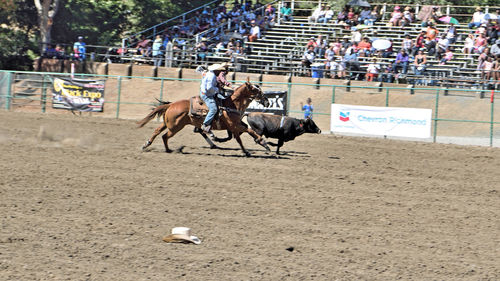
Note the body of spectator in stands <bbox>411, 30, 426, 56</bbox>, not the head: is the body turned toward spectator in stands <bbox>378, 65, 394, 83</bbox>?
yes

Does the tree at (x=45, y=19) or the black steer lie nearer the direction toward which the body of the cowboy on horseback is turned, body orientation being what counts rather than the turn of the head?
the black steer

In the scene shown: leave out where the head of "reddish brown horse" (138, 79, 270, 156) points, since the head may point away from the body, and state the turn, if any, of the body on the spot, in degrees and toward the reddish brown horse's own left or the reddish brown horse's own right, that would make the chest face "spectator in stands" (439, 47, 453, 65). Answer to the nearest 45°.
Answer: approximately 45° to the reddish brown horse's own left

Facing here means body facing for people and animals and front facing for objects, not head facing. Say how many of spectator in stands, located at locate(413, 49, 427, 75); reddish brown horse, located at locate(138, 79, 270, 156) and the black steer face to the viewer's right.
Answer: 2

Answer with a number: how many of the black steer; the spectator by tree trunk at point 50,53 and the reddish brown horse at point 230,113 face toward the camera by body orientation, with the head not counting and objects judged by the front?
1

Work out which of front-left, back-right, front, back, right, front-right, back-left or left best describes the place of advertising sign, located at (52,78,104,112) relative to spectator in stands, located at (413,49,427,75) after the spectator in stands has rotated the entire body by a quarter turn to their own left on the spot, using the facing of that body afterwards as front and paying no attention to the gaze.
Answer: back

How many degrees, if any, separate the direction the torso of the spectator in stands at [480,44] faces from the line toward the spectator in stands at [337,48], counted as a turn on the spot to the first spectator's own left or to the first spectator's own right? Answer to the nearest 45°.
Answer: approximately 45° to the first spectator's own right

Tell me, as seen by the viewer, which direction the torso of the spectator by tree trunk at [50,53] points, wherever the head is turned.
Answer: toward the camera

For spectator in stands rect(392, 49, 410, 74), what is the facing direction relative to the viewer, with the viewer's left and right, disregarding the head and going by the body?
facing the viewer and to the left of the viewer

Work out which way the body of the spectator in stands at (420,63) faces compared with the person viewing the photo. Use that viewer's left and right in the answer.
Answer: facing the viewer

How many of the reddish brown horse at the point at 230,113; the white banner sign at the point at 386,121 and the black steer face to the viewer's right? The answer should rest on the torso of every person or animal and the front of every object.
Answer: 2

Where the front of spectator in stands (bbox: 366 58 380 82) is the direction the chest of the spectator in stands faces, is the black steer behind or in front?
in front

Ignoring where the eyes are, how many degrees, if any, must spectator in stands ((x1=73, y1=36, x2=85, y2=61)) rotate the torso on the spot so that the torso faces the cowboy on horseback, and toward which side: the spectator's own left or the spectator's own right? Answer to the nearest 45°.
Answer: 0° — they already face them

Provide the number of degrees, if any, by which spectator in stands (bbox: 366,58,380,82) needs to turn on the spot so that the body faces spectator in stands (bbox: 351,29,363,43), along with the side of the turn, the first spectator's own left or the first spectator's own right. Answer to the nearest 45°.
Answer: approximately 135° to the first spectator's own right

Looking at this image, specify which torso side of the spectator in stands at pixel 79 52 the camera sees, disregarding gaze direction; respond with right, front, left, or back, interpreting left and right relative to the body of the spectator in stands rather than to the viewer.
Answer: front

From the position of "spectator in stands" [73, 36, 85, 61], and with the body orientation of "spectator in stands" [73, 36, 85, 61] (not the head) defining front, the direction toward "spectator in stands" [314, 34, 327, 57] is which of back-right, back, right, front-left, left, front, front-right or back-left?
front-left

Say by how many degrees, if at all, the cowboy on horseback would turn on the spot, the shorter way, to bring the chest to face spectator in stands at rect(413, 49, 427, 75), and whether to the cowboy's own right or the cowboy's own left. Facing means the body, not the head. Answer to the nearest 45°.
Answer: approximately 45° to the cowboy's own left

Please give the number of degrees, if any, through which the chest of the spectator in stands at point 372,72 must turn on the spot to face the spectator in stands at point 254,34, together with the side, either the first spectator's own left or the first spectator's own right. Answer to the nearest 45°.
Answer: approximately 90° to the first spectator's own right
